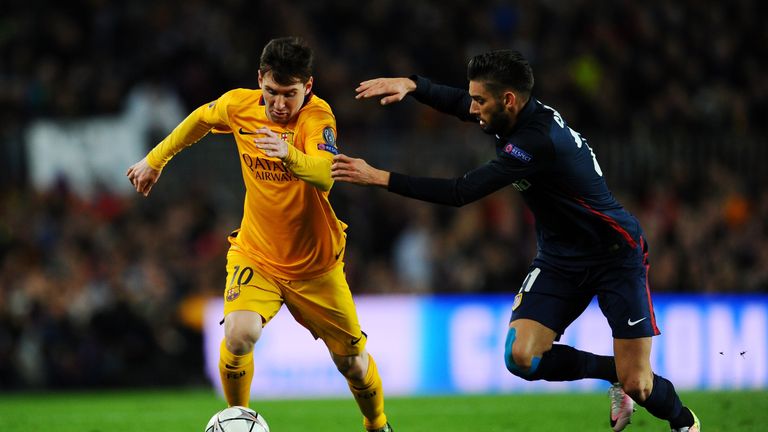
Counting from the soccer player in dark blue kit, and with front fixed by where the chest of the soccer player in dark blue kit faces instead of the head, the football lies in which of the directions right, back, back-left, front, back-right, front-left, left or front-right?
front

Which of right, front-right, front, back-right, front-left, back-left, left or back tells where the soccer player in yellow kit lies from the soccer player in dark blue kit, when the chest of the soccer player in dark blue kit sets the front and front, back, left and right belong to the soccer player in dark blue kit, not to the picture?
front

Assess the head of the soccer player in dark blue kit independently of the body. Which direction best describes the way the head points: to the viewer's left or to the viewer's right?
to the viewer's left

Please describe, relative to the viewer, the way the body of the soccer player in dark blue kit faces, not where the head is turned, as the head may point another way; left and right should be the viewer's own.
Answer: facing to the left of the viewer
